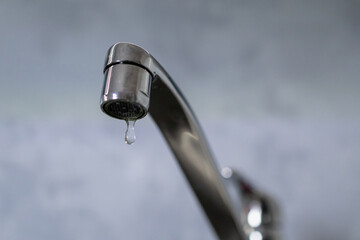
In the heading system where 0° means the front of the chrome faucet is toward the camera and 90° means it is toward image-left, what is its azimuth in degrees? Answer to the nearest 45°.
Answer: approximately 45°
